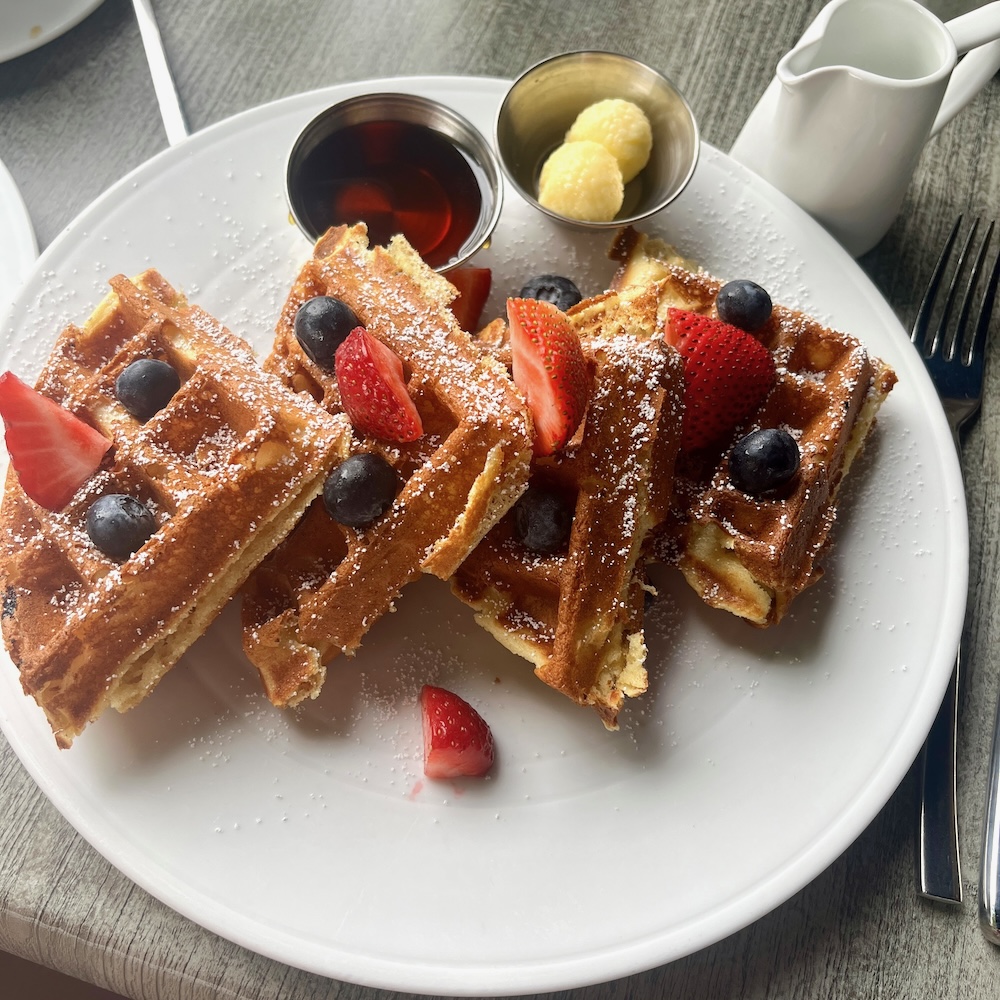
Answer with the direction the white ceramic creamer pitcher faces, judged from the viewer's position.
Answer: facing the viewer and to the left of the viewer

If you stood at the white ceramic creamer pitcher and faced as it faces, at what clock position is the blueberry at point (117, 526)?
The blueberry is roughly at 12 o'clock from the white ceramic creamer pitcher.

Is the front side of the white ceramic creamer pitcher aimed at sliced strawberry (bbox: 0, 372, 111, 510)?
yes

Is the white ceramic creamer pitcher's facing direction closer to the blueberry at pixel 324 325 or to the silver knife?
the blueberry

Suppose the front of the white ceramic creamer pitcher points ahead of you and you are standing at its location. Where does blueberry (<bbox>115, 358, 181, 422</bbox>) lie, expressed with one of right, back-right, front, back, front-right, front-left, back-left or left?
front

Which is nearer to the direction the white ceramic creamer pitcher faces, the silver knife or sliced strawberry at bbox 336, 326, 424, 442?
the sliced strawberry

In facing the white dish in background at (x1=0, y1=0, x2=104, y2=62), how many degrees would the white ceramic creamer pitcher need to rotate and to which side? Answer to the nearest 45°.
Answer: approximately 45° to its right

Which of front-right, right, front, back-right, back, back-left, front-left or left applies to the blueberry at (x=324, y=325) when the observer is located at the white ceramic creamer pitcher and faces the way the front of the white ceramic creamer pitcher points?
front

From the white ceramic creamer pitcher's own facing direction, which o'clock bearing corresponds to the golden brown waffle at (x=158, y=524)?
The golden brown waffle is roughly at 12 o'clock from the white ceramic creamer pitcher.
